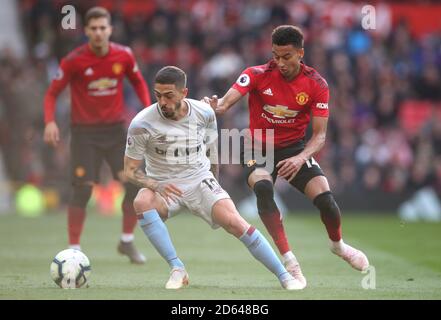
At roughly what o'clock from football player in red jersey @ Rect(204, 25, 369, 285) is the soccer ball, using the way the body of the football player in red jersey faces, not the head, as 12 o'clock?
The soccer ball is roughly at 2 o'clock from the football player in red jersey.

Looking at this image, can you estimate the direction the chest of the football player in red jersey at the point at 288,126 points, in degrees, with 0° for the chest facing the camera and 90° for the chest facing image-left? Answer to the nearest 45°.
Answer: approximately 0°

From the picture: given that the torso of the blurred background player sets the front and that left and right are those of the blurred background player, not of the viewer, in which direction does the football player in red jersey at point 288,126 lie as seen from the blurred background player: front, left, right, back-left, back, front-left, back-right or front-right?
front-left

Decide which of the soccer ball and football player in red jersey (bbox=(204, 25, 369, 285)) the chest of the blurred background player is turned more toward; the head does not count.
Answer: the soccer ball

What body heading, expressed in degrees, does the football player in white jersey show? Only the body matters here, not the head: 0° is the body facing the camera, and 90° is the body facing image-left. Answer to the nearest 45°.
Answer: approximately 0°

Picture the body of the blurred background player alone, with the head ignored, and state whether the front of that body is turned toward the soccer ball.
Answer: yes

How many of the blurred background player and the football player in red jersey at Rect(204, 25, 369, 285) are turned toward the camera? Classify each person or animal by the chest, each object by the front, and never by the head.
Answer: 2

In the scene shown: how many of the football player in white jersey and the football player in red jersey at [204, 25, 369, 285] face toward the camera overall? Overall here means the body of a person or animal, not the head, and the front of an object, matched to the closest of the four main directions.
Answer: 2

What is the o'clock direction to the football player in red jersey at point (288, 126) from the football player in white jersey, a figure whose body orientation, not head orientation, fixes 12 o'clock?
The football player in red jersey is roughly at 8 o'clock from the football player in white jersey.
